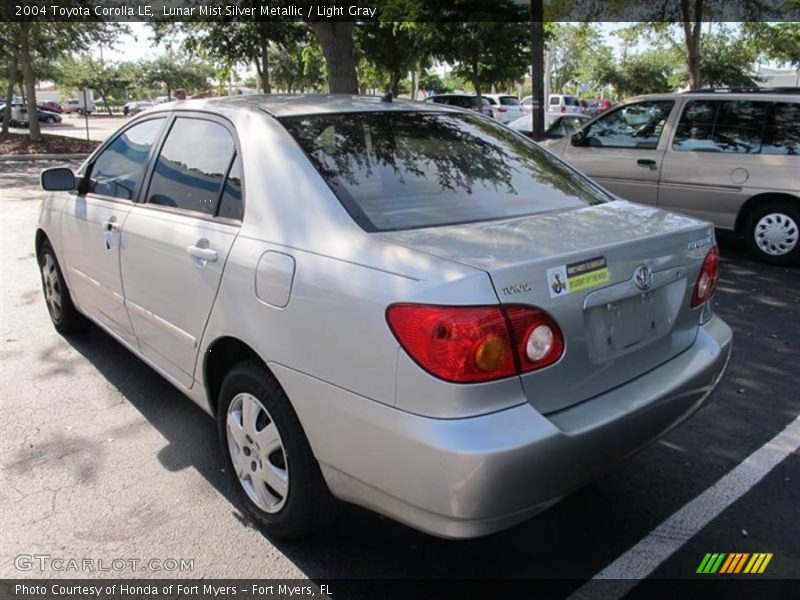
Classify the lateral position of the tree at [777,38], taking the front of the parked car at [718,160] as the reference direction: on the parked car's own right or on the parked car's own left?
on the parked car's own right

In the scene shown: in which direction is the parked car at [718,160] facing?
to the viewer's left

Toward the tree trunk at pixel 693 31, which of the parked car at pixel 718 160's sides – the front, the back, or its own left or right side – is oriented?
right

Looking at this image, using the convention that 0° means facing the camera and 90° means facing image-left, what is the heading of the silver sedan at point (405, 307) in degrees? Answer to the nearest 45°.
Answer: approximately 135°

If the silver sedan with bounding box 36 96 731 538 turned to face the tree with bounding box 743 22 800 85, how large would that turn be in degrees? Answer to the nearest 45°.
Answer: approximately 90° to its right

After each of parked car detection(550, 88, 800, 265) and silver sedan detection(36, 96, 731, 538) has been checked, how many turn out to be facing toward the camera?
0

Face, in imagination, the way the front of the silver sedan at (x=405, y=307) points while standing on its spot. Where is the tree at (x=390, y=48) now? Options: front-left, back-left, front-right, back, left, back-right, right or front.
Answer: front-right

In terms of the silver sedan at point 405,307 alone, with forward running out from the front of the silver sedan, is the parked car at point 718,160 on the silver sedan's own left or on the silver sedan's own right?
on the silver sedan's own right

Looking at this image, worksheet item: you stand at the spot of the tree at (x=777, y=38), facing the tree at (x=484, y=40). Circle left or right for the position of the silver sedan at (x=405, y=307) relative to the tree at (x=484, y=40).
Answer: left

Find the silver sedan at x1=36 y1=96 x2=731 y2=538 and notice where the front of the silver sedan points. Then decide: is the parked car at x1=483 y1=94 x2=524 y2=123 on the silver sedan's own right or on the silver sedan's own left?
on the silver sedan's own right

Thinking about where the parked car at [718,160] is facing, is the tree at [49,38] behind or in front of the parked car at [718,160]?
in front

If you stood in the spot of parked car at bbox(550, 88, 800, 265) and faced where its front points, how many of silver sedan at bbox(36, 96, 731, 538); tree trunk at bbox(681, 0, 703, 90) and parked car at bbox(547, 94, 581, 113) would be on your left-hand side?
1
